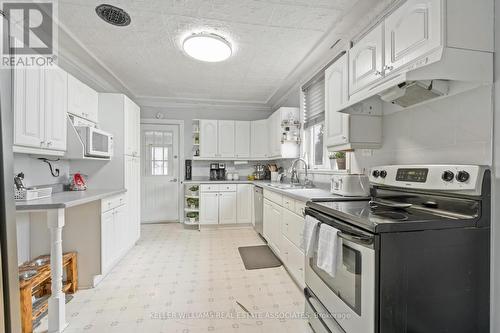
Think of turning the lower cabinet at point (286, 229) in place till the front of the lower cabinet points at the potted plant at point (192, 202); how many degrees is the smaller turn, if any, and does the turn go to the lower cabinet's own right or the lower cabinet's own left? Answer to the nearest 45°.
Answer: approximately 45° to the lower cabinet's own right

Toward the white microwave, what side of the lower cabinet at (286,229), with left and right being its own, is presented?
front

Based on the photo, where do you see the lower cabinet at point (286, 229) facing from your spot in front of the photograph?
facing to the left of the viewer

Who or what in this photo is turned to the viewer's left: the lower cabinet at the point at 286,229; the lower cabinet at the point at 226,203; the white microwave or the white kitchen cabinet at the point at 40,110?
the lower cabinet at the point at 286,229

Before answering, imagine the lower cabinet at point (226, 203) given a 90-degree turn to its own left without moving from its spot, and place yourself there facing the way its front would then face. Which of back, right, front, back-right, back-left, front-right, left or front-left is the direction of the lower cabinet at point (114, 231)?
back-right

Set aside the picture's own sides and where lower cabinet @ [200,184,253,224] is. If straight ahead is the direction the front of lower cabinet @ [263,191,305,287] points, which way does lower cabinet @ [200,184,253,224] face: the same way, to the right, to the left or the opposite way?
to the left

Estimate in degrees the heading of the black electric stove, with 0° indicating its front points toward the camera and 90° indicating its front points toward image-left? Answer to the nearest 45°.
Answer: approximately 45°

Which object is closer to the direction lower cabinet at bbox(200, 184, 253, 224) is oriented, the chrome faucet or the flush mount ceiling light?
the flush mount ceiling light

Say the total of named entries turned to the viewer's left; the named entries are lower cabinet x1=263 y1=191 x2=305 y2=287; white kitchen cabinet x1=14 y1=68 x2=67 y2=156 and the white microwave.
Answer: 1

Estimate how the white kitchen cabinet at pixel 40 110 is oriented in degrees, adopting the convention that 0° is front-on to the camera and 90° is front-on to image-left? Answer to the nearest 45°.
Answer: approximately 315°

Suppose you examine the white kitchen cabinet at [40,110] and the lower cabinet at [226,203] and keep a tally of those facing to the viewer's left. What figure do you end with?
0

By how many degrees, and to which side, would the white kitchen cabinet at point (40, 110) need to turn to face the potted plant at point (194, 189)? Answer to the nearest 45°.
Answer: approximately 90° to its left

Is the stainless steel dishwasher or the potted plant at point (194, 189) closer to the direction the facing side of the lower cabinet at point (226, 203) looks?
the stainless steel dishwasher

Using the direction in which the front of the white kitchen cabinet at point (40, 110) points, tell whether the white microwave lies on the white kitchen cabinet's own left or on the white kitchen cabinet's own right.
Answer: on the white kitchen cabinet's own left

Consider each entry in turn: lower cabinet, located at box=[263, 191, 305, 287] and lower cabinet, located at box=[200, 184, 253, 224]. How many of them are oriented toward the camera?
1
